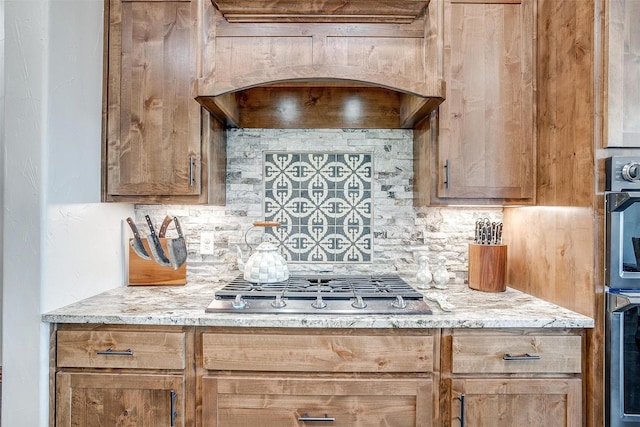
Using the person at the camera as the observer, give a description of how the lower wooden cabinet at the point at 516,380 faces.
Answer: facing the viewer

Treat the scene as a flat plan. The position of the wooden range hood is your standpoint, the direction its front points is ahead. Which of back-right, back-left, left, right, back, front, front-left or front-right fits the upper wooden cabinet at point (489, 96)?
left

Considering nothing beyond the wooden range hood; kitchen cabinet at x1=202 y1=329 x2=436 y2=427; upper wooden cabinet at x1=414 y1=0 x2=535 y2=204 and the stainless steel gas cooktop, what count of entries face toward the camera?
4

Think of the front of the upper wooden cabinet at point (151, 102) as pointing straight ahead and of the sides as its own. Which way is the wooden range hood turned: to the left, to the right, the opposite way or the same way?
the same way

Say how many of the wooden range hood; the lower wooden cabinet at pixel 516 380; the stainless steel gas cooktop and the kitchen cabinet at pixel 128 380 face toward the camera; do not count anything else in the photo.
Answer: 4

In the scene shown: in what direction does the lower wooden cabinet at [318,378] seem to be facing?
toward the camera

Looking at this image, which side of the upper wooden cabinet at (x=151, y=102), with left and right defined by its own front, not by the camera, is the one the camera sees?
front

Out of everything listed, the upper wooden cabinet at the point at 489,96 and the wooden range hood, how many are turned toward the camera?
2

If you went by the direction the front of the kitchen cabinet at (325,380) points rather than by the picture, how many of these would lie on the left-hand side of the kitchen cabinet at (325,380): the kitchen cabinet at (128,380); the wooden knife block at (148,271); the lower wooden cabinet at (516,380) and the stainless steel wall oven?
2

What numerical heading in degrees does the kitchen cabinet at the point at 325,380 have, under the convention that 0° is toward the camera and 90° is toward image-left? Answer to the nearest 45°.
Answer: approximately 0°

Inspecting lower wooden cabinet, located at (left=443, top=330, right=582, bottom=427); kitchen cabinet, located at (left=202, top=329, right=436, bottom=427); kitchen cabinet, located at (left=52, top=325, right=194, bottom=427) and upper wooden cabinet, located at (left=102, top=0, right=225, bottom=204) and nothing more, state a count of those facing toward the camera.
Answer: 4

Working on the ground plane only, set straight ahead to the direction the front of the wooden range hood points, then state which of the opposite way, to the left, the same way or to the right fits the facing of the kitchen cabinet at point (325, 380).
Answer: the same way
